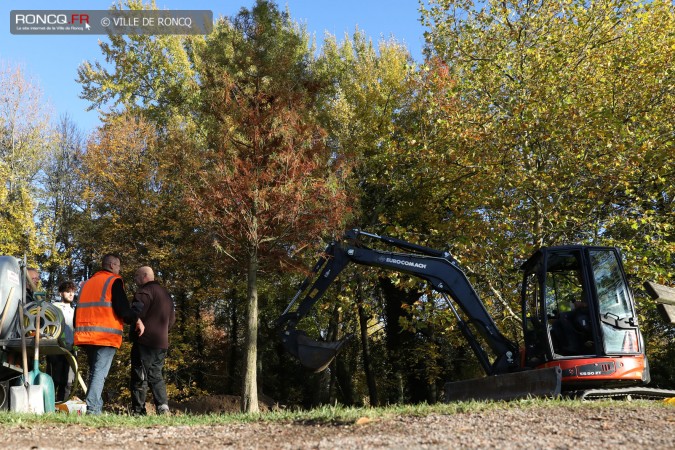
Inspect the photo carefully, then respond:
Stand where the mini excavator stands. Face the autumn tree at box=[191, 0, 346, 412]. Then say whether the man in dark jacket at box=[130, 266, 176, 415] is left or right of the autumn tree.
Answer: left

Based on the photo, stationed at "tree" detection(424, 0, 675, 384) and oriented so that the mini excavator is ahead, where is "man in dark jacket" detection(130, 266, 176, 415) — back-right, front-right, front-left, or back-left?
front-right

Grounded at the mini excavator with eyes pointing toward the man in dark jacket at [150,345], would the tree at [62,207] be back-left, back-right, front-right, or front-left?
front-right

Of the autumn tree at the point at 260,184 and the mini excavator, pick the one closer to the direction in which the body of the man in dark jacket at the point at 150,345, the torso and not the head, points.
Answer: the autumn tree

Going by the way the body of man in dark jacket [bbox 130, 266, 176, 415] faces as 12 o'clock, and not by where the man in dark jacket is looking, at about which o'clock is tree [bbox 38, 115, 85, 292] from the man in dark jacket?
The tree is roughly at 1 o'clock from the man in dark jacket.

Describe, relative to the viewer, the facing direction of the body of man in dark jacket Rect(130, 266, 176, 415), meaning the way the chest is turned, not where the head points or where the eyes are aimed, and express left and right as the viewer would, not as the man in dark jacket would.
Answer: facing away from the viewer and to the left of the viewer

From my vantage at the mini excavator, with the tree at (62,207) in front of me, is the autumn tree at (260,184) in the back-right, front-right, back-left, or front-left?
front-left

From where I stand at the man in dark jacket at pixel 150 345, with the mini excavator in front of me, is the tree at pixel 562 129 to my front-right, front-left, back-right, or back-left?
front-left

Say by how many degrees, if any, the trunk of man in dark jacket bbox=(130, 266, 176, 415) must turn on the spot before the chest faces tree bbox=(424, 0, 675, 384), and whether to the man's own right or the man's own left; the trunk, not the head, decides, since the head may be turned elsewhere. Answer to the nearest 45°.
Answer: approximately 90° to the man's own right

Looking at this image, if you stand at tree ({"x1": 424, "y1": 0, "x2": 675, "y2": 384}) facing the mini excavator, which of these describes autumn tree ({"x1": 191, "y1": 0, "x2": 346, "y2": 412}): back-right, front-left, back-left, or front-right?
front-right

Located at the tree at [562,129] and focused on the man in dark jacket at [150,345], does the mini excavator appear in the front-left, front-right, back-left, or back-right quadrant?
front-left

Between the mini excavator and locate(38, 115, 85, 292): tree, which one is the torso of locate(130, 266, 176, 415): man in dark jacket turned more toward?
the tree

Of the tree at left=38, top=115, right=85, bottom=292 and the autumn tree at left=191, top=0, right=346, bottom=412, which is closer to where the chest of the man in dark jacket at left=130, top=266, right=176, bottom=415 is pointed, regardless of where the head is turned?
the tree
